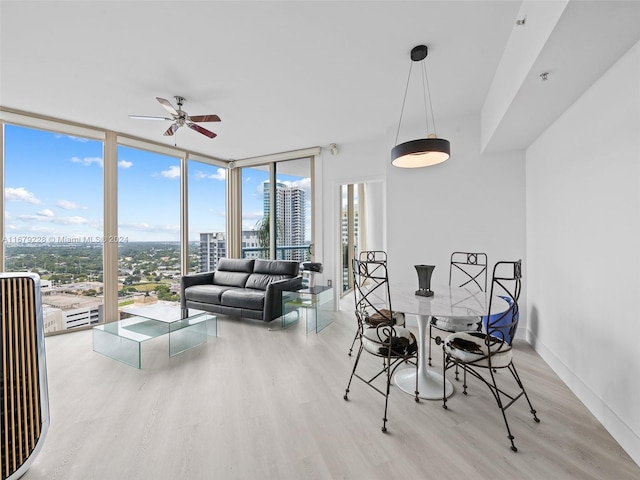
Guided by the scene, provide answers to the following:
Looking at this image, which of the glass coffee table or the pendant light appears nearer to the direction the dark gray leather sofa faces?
the glass coffee table

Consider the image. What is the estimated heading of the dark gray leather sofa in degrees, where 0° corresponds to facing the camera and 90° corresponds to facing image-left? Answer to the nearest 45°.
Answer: approximately 45°

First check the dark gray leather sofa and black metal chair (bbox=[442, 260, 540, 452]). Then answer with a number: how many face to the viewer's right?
0

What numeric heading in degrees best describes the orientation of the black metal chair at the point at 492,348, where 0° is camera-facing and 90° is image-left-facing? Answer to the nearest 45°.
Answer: approximately 135°
